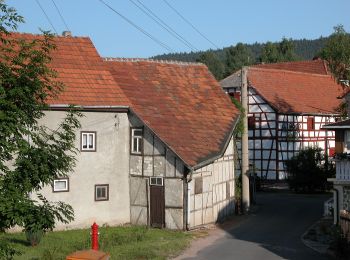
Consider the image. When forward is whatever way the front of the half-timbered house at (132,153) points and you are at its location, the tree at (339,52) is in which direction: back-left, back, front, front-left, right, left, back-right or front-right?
back-left

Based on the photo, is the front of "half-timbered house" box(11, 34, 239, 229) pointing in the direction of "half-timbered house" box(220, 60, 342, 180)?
no

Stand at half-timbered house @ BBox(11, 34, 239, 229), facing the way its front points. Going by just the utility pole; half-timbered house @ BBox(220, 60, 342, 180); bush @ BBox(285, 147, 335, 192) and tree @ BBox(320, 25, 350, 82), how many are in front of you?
0

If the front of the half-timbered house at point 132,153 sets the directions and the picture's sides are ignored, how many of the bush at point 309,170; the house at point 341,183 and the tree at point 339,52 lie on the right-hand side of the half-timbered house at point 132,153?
0

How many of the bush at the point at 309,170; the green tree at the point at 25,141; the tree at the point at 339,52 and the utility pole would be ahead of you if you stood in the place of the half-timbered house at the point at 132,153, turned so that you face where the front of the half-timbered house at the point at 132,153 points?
1

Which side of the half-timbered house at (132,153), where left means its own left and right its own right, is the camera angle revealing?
front

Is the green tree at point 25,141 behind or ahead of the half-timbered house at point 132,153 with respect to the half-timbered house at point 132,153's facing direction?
ahead

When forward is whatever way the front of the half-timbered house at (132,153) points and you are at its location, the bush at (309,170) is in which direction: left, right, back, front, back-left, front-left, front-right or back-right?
back-left

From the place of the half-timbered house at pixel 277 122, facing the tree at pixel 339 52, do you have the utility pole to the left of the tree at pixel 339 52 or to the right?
right

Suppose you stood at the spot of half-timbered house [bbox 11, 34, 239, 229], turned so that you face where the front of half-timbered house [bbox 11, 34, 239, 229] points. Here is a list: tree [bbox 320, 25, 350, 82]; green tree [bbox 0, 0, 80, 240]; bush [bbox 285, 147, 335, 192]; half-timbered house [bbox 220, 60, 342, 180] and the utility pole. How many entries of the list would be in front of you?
1

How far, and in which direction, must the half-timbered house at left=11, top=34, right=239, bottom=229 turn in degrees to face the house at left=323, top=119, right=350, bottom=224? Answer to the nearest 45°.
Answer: approximately 90° to its left

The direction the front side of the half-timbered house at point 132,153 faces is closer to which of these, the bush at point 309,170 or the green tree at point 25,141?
the green tree

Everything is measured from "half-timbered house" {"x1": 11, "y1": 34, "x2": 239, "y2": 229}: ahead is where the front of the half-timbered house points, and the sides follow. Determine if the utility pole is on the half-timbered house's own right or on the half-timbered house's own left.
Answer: on the half-timbered house's own left
